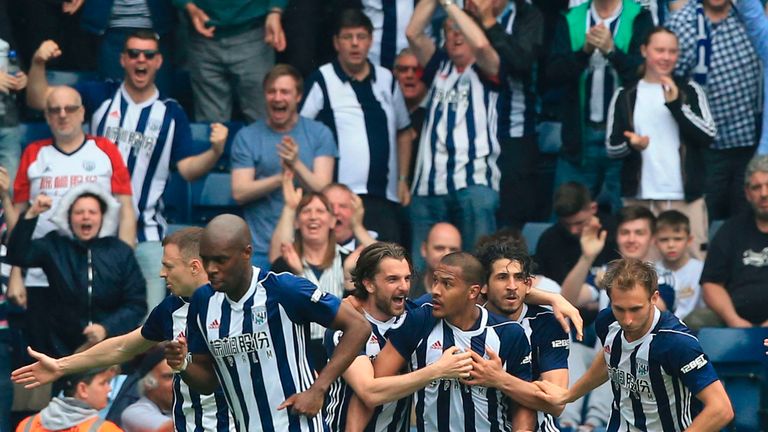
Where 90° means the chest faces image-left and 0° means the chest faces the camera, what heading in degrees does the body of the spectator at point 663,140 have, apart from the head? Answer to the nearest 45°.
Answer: approximately 0°

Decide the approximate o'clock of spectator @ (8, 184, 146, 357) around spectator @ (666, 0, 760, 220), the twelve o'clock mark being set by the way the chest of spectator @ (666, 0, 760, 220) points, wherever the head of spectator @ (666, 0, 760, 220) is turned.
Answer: spectator @ (8, 184, 146, 357) is roughly at 2 o'clock from spectator @ (666, 0, 760, 220).

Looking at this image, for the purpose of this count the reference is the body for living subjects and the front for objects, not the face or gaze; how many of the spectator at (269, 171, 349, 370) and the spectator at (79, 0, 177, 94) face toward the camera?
2

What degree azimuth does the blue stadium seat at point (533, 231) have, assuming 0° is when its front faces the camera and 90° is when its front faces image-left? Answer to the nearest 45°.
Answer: approximately 0°
